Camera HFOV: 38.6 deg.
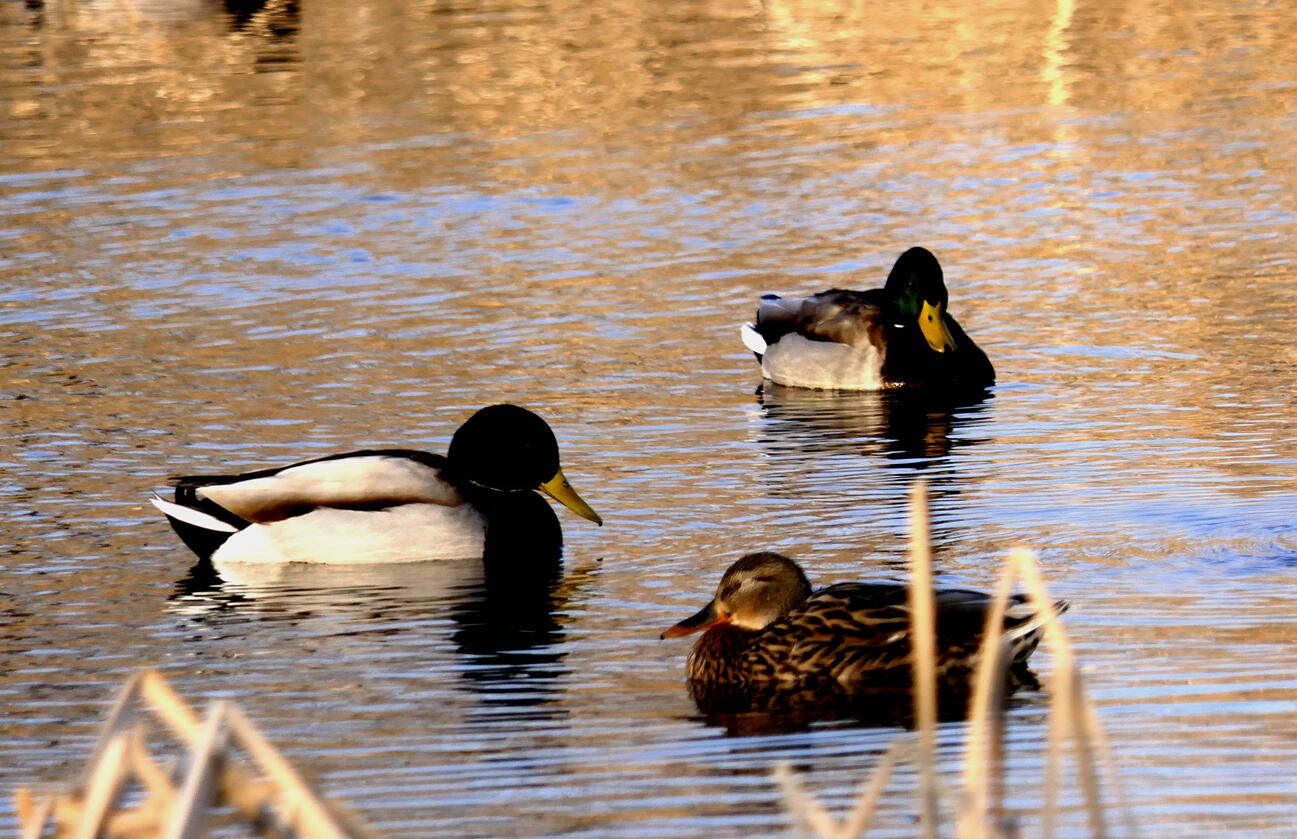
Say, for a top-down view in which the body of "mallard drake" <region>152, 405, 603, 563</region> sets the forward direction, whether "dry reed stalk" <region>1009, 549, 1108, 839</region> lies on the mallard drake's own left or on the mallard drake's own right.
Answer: on the mallard drake's own right

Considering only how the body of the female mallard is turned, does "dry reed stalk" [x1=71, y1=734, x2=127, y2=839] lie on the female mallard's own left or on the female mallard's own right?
on the female mallard's own left

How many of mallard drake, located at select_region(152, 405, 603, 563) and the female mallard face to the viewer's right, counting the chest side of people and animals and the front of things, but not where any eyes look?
1

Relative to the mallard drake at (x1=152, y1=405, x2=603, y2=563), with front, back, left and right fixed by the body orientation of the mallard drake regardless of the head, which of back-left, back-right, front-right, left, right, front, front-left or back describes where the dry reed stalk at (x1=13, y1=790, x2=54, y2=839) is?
right

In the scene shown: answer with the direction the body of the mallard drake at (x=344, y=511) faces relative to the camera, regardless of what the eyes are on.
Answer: to the viewer's right

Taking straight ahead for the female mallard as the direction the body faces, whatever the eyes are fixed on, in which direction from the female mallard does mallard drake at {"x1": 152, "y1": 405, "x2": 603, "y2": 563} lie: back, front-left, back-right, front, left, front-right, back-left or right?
front-right

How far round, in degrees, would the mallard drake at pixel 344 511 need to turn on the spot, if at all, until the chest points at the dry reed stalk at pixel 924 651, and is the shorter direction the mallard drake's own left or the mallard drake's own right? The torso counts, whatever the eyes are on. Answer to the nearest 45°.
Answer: approximately 90° to the mallard drake's own right

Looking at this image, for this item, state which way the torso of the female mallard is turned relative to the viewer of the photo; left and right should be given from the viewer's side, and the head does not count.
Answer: facing to the left of the viewer

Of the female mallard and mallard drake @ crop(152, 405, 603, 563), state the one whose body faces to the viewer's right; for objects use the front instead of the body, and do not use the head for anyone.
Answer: the mallard drake

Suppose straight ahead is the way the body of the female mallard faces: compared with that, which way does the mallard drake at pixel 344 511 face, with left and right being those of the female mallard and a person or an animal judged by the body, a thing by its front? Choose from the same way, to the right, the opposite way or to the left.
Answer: the opposite way

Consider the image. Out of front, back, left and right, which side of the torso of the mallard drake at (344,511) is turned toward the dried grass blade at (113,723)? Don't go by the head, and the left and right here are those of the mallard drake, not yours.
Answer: right

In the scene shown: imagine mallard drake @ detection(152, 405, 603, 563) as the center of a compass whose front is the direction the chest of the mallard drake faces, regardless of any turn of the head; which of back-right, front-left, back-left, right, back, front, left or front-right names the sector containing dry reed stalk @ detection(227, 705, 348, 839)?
right

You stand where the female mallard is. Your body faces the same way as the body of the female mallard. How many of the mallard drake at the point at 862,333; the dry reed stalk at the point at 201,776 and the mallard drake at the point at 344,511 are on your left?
1

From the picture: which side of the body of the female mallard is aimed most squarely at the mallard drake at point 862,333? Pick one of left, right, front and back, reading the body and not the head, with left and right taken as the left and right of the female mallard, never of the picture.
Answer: right
